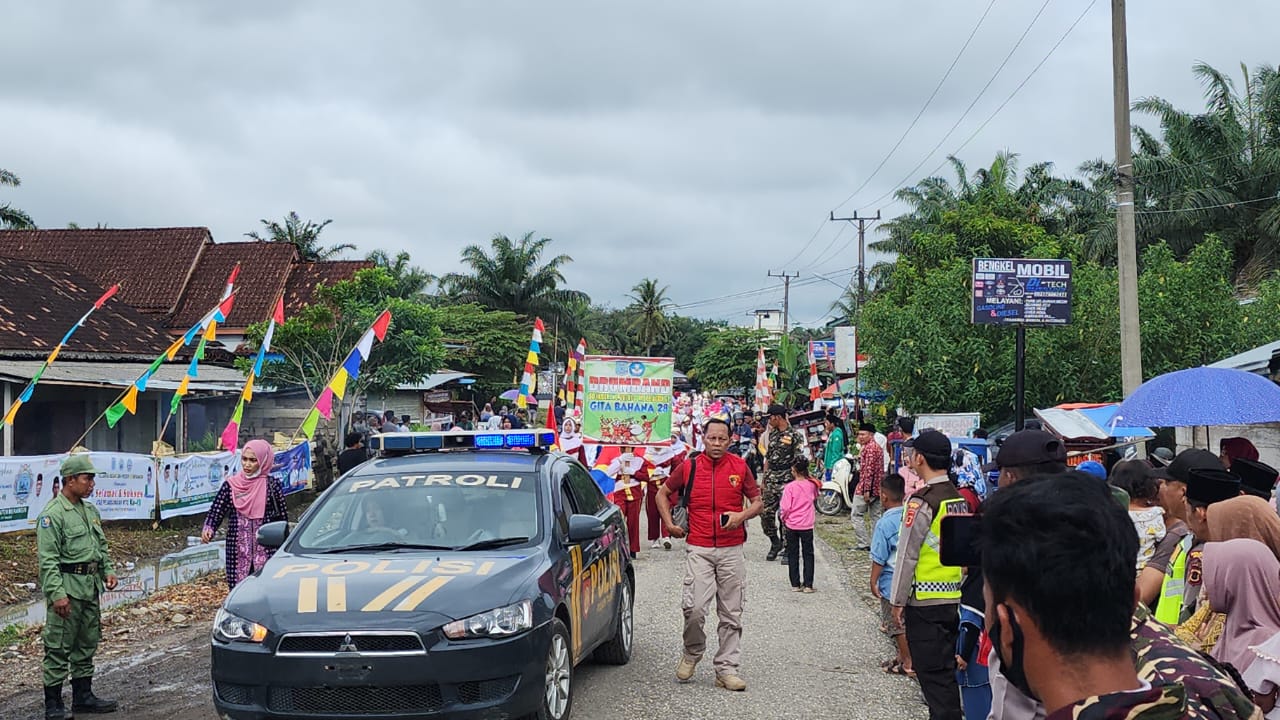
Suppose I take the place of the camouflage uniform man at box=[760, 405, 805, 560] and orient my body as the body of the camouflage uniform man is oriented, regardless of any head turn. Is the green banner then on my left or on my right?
on my right

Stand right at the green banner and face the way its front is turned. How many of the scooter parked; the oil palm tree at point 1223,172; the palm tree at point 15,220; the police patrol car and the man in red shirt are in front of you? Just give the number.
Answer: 2

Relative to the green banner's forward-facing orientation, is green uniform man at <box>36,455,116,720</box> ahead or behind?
ahead

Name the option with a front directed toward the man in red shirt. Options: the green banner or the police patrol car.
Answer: the green banner

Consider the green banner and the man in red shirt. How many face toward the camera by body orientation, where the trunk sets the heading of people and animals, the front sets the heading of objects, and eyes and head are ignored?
2

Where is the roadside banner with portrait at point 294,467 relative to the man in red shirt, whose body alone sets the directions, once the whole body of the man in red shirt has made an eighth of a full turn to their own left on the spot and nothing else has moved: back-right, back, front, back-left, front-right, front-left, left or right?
back

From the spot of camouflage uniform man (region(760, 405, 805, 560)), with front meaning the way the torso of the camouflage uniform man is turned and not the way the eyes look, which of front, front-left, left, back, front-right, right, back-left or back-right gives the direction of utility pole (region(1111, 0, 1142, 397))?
back-left

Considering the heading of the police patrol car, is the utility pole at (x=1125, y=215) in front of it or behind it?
behind

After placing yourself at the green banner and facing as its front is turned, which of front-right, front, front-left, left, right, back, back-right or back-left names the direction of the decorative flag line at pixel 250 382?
right

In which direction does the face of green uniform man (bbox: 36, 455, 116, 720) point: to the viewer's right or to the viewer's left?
to the viewer's right

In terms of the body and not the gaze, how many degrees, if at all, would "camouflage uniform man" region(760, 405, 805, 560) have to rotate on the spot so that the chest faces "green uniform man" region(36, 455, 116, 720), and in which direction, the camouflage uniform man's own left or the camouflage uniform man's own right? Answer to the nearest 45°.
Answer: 0° — they already face them

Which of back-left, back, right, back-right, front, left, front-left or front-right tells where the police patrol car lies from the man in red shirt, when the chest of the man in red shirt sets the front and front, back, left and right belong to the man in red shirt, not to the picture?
front-right

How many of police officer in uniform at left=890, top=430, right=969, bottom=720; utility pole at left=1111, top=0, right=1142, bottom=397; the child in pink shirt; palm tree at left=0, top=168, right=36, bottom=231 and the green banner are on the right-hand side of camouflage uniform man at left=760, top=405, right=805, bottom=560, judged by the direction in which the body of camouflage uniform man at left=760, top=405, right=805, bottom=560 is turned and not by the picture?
2
